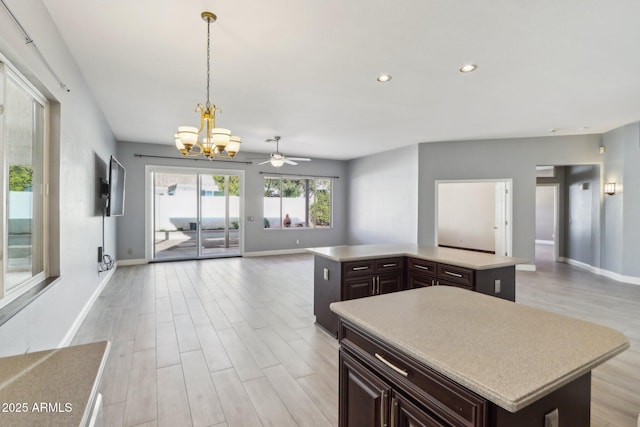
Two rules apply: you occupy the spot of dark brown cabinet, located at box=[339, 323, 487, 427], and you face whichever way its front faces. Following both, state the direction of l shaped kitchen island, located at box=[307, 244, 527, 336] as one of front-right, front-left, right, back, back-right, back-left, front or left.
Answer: back-right

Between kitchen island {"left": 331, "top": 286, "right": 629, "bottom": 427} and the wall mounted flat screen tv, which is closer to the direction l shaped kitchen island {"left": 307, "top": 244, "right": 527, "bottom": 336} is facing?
the kitchen island {"left": 331, "top": 286, "right": 629, "bottom": 427}

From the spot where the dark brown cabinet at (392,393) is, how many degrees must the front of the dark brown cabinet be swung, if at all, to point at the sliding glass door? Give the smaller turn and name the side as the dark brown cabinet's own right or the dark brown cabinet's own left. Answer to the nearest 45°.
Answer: approximately 90° to the dark brown cabinet's own right

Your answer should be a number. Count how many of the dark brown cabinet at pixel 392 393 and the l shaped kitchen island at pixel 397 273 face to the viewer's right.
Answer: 0

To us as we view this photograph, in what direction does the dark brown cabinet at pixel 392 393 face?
facing the viewer and to the left of the viewer

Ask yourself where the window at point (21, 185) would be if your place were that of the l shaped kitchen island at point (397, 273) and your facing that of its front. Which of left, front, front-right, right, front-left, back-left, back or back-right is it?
front-right

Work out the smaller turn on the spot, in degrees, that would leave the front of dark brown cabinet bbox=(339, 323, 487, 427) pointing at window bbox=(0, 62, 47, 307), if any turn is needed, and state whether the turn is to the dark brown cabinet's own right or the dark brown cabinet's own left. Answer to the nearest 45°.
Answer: approximately 45° to the dark brown cabinet's own right

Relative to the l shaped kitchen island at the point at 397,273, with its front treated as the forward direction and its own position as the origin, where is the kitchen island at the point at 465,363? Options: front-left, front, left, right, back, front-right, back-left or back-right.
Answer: front

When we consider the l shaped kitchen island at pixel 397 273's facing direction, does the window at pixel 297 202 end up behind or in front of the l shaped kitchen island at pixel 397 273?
behind

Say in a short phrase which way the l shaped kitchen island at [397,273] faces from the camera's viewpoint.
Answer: facing the viewer
